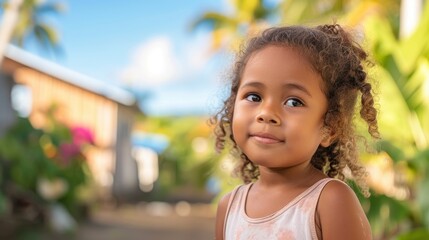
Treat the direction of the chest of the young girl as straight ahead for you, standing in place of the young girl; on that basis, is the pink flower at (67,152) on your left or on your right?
on your right

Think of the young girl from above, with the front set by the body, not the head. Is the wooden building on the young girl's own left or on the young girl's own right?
on the young girl's own right

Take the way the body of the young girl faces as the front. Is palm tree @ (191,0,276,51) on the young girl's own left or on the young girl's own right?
on the young girl's own right

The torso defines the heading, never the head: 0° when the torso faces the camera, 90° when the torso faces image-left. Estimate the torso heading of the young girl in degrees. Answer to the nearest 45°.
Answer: approximately 45°
